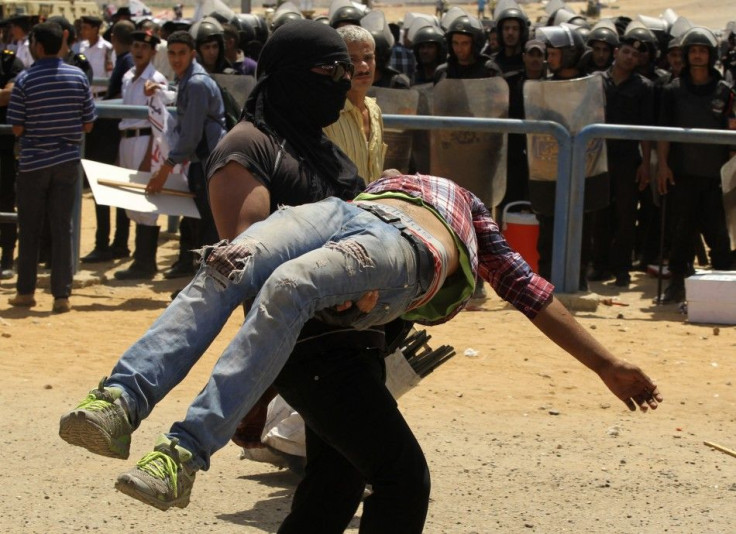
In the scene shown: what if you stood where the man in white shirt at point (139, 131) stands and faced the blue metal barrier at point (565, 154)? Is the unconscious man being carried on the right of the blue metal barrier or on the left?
right

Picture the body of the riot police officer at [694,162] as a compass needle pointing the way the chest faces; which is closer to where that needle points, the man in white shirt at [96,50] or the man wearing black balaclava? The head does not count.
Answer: the man wearing black balaclava

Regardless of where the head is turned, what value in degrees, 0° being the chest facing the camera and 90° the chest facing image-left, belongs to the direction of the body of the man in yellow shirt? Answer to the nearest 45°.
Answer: approximately 315°

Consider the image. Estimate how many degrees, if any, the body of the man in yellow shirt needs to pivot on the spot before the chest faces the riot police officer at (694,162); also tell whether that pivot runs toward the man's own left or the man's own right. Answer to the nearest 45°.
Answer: approximately 90° to the man's own left

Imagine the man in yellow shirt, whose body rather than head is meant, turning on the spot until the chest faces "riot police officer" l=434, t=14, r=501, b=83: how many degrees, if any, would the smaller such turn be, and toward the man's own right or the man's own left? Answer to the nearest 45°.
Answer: approximately 135° to the man's own left

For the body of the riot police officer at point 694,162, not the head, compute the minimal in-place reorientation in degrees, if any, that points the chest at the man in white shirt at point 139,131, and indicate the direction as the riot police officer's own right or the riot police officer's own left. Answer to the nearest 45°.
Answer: approximately 90° to the riot police officer's own right
